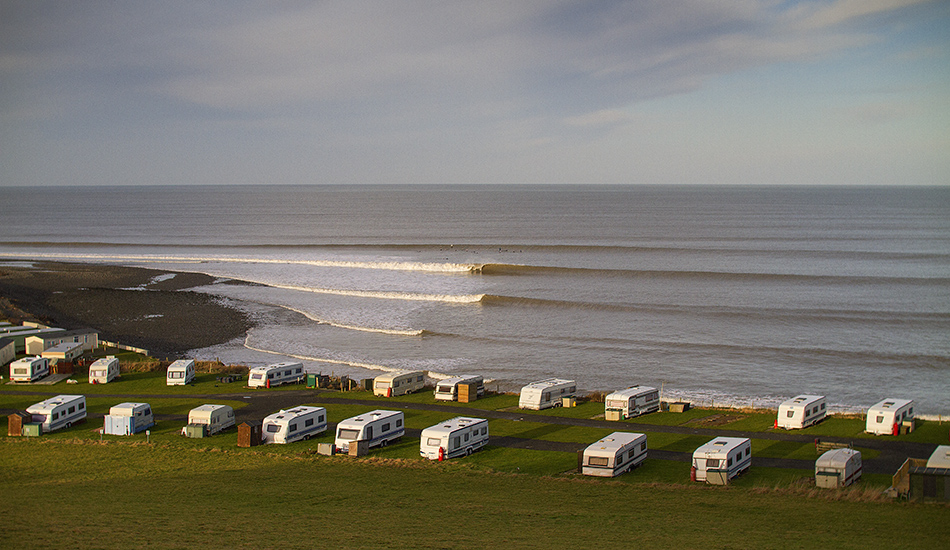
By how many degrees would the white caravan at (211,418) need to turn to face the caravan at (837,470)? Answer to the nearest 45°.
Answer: approximately 90° to its left

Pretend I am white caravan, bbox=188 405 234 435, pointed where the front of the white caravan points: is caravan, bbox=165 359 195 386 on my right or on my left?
on my right

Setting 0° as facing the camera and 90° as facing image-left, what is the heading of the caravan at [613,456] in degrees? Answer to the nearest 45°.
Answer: approximately 45°

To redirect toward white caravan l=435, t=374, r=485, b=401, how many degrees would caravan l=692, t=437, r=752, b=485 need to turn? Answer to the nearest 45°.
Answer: approximately 90° to its right

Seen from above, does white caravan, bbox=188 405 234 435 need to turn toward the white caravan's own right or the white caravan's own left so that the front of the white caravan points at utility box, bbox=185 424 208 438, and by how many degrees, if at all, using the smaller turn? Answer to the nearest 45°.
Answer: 0° — it already faces it

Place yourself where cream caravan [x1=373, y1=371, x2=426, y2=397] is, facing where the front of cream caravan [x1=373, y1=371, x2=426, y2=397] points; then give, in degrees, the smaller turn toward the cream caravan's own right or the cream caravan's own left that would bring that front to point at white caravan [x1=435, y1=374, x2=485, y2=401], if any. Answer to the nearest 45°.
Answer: approximately 90° to the cream caravan's own left

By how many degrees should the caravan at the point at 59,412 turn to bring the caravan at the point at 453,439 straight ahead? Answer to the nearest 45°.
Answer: approximately 90° to its left

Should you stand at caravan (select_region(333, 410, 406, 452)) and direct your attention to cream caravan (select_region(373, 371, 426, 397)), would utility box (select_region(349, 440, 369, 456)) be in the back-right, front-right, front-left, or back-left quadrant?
back-left

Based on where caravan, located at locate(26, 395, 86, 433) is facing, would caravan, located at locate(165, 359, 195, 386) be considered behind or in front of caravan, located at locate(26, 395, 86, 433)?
behind

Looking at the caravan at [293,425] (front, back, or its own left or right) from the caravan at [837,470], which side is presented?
left

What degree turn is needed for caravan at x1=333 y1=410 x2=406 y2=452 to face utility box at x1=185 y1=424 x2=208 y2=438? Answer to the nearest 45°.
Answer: approximately 45° to its right

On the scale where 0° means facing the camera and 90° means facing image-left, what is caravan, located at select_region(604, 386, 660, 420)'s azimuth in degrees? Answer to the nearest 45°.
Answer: approximately 45°

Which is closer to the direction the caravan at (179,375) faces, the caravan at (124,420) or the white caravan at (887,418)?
the caravan
